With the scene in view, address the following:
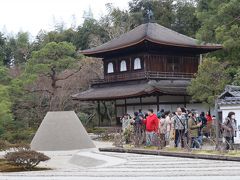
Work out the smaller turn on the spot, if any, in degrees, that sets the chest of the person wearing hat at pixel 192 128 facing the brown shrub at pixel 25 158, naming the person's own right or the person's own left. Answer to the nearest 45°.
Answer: approximately 135° to the person's own right

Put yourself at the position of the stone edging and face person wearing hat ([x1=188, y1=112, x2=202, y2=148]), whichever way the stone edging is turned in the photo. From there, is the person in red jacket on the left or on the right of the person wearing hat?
left
